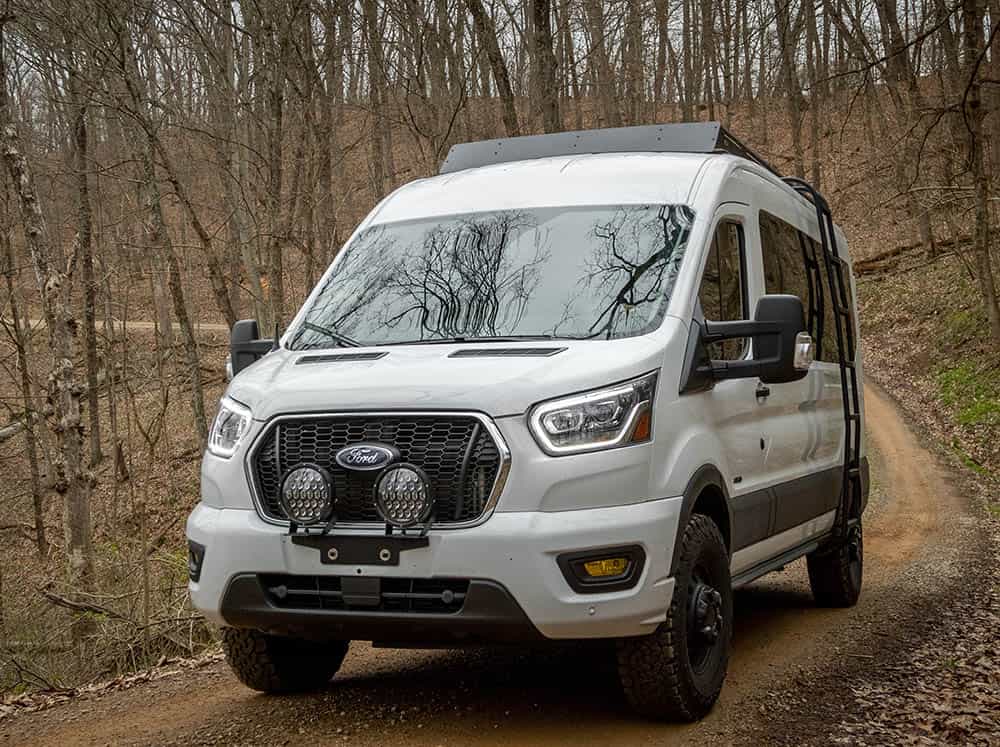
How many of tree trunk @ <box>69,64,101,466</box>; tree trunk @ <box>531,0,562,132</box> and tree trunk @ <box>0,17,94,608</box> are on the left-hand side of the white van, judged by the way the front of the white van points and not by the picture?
0

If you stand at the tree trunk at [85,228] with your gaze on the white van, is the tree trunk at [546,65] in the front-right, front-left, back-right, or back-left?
back-left

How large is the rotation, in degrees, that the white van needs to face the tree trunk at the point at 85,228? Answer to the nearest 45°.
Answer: approximately 90° to its right

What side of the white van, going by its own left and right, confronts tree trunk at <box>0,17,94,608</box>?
right

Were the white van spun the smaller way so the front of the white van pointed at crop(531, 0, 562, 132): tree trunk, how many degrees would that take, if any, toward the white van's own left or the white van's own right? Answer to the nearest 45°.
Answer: approximately 135° to the white van's own right

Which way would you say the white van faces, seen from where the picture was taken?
facing the viewer and to the left of the viewer

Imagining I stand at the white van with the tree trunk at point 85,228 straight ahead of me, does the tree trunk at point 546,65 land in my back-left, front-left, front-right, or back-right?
front-right
